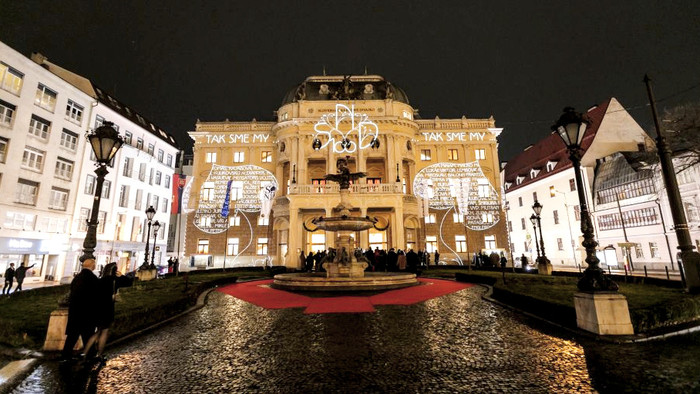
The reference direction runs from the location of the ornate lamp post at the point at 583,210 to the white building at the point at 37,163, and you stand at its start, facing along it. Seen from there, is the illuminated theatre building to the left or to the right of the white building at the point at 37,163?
right

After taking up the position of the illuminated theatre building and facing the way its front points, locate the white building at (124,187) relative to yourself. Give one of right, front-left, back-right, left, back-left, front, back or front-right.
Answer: right

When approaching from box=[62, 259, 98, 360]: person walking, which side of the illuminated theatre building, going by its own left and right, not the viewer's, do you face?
front

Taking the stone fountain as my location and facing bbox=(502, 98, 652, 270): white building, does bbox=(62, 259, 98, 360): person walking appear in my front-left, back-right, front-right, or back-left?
back-right

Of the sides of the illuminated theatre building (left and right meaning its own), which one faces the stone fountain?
front

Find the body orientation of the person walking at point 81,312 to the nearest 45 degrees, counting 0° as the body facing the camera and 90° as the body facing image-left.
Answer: approximately 225°

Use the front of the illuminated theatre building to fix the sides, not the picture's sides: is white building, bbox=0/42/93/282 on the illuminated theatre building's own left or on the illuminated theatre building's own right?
on the illuminated theatre building's own right

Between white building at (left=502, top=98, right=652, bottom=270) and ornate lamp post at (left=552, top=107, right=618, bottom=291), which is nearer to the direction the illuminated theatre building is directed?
the ornate lamp post

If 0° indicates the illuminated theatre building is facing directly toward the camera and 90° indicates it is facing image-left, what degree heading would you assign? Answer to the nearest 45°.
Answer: approximately 0°
